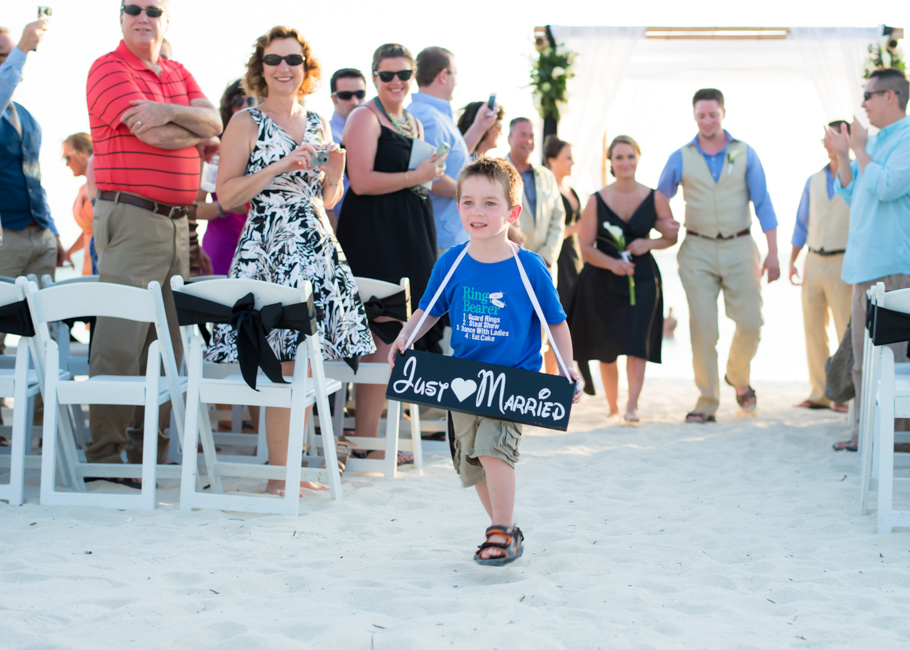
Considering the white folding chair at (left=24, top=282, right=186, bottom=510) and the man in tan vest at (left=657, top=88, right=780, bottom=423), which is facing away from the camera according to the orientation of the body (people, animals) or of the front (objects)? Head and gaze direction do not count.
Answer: the white folding chair

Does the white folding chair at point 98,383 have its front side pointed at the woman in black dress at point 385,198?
no

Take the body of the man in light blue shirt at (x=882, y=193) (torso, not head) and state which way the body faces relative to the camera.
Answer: to the viewer's left

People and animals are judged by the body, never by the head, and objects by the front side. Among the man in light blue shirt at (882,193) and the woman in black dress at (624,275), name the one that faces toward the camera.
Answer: the woman in black dress

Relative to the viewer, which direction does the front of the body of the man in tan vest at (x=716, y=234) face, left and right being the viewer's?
facing the viewer

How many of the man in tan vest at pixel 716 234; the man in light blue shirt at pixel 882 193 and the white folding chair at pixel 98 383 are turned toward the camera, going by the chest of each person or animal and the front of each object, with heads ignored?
1

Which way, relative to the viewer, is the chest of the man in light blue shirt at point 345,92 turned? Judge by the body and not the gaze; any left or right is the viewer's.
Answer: facing the viewer and to the right of the viewer

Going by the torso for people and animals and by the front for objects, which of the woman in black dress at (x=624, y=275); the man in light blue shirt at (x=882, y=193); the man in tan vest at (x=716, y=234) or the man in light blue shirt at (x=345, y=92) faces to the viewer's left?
the man in light blue shirt at (x=882, y=193)

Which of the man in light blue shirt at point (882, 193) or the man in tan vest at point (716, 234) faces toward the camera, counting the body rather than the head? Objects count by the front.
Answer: the man in tan vest

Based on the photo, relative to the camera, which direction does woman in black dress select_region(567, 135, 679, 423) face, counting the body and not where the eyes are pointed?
toward the camera

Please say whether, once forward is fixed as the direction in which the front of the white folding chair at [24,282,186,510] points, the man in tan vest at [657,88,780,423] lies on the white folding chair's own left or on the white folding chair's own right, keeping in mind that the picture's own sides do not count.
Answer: on the white folding chair's own right

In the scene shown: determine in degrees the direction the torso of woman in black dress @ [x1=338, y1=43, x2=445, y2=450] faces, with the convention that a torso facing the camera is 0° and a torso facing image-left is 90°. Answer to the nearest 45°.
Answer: approximately 315°

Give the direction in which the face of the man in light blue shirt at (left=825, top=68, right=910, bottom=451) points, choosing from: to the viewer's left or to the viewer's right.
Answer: to the viewer's left

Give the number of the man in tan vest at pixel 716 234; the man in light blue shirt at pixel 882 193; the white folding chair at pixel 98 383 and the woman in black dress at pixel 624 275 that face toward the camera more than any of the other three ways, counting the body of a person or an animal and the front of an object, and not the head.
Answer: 2

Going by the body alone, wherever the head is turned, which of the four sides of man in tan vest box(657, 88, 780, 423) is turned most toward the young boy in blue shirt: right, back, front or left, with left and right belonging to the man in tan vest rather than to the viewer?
front

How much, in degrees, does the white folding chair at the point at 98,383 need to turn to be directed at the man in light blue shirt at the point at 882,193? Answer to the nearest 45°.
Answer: approximately 90° to its right

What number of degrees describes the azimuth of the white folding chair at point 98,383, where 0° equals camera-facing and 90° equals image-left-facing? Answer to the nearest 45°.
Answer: approximately 180°

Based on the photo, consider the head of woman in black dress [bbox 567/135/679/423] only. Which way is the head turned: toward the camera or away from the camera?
toward the camera

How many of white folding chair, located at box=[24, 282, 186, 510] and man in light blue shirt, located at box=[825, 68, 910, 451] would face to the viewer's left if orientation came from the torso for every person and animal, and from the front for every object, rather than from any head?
1

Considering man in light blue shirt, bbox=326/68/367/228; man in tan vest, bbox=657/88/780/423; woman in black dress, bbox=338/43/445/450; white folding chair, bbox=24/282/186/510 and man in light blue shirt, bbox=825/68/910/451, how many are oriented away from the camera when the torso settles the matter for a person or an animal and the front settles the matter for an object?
1

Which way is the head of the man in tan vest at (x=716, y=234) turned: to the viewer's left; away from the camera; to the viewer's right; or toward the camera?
toward the camera
